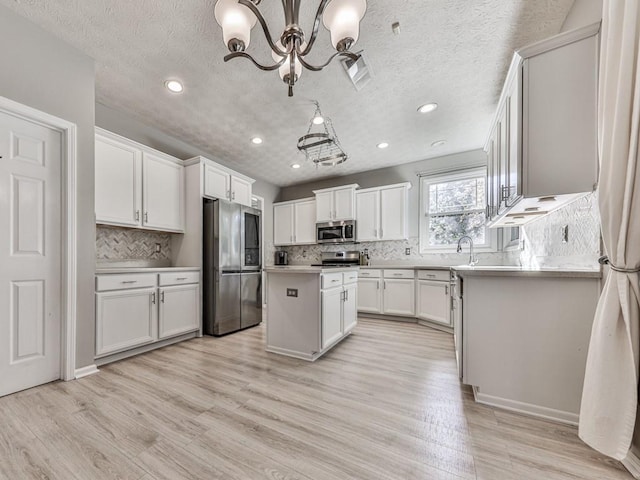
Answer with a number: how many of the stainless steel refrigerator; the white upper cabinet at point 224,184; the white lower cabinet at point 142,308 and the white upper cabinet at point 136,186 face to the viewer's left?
0

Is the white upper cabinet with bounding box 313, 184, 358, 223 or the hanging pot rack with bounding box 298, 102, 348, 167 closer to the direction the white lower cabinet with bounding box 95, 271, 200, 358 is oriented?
the hanging pot rack

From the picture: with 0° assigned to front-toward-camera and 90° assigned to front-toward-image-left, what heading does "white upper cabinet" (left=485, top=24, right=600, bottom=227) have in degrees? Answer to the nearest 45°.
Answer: approximately 90°

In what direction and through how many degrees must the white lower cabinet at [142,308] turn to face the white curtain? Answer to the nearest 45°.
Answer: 0° — it already faces it

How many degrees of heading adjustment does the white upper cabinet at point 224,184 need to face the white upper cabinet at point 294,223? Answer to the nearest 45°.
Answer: approximately 90° to its left

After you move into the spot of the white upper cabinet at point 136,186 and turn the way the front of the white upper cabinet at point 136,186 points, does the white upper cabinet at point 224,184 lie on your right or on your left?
on your left

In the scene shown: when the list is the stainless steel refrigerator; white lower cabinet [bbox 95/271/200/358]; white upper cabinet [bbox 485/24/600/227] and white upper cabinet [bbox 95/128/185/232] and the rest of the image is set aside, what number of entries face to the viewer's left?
1

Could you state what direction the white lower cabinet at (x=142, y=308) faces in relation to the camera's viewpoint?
facing the viewer and to the right of the viewer

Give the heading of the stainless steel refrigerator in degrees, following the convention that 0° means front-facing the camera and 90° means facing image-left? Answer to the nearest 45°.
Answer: approximately 315°

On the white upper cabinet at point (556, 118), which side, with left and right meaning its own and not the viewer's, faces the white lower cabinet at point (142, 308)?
front

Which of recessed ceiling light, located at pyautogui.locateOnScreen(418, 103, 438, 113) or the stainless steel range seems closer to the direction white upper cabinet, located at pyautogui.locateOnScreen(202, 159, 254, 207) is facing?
the recessed ceiling light

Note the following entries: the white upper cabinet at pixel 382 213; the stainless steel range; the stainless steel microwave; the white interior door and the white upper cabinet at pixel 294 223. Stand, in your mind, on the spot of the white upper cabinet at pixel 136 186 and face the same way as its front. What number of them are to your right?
1

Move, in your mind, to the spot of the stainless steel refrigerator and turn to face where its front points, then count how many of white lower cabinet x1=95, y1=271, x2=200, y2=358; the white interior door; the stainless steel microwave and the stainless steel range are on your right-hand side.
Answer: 2
